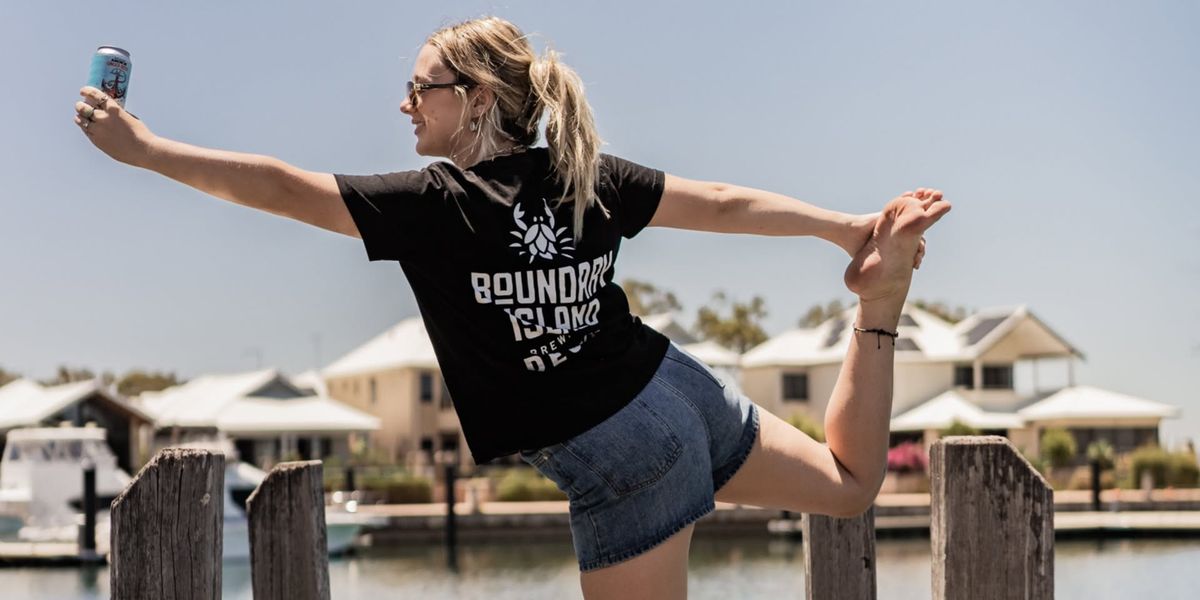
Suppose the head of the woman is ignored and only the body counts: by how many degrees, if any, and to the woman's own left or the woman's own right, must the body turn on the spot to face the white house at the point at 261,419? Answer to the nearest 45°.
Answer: approximately 45° to the woman's own right

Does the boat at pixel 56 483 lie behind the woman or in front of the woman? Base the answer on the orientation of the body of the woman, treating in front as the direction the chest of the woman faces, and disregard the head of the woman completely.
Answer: in front

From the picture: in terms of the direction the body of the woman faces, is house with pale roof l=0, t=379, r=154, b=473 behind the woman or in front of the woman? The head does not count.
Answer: in front

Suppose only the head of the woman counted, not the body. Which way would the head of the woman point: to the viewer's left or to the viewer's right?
to the viewer's left

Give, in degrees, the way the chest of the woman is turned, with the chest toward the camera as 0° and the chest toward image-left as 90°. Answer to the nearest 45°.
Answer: approximately 135°

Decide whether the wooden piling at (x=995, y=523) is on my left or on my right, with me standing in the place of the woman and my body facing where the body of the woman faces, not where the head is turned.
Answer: on my right

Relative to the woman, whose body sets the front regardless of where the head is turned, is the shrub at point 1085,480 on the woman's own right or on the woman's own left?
on the woman's own right

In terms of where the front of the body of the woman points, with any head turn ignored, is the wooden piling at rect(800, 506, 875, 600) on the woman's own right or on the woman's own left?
on the woman's own right
